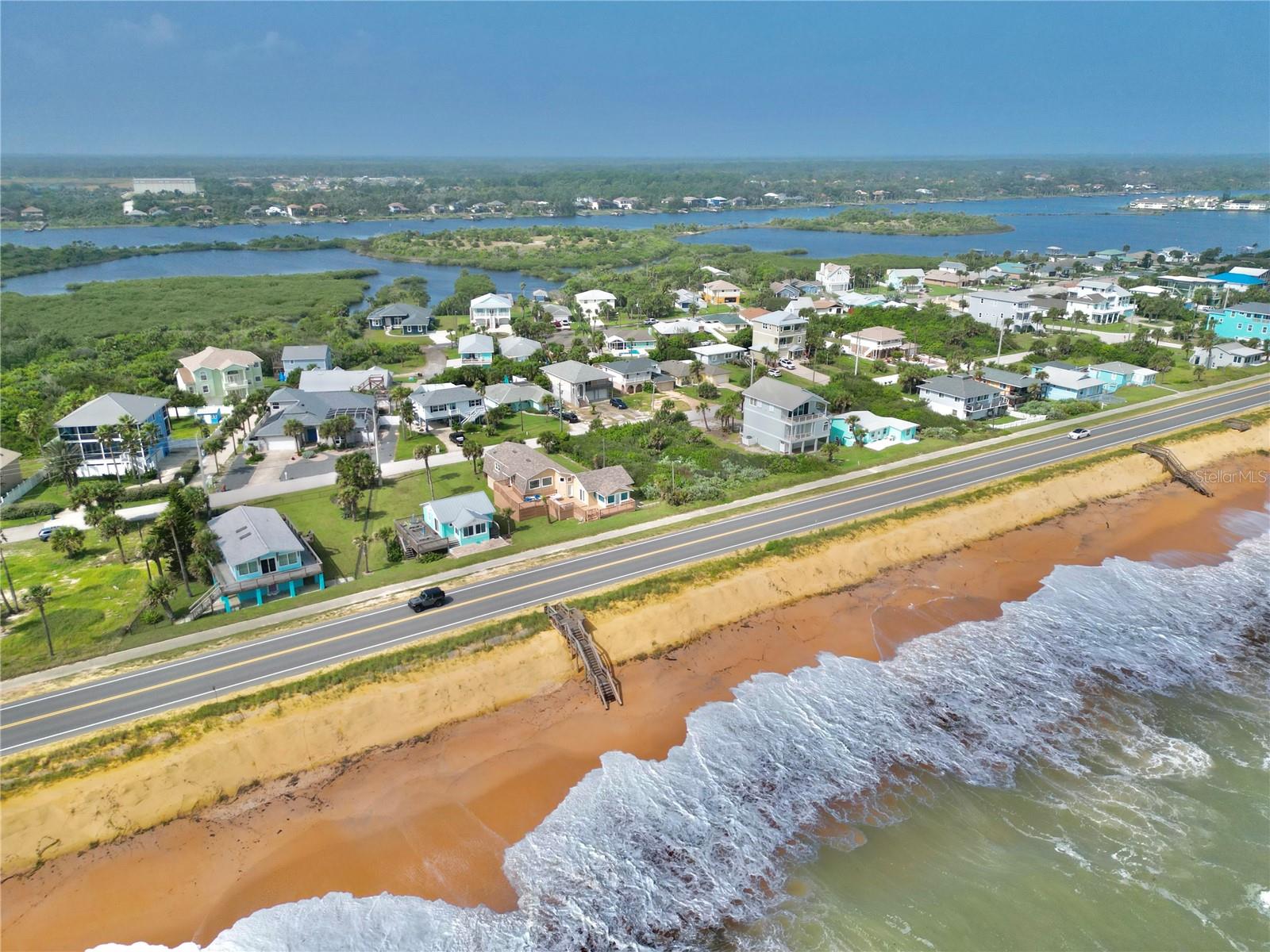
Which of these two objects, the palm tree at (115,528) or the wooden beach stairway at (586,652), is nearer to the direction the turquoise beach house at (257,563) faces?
the wooden beach stairway

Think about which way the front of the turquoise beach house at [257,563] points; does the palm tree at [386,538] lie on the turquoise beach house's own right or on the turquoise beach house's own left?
on the turquoise beach house's own left

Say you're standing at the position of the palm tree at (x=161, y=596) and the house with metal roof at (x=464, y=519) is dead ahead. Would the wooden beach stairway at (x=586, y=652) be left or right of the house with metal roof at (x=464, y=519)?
right

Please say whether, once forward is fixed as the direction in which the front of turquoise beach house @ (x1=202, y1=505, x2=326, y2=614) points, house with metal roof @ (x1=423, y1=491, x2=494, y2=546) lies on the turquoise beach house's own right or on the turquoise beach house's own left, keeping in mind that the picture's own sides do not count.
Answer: on the turquoise beach house's own left

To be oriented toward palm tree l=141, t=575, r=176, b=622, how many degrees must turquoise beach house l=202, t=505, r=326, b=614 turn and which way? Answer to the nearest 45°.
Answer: approximately 90° to its right

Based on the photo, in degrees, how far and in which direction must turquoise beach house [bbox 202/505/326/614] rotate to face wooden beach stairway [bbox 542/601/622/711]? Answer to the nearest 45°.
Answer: approximately 45° to its left

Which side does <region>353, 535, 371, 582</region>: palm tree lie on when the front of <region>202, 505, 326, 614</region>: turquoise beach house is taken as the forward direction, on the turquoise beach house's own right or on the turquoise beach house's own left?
on the turquoise beach house's own left

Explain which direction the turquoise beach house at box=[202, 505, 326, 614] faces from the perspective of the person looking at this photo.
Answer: facing the viewer

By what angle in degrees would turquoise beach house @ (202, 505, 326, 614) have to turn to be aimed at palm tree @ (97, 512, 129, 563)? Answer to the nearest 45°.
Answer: approximately 135° to its right
